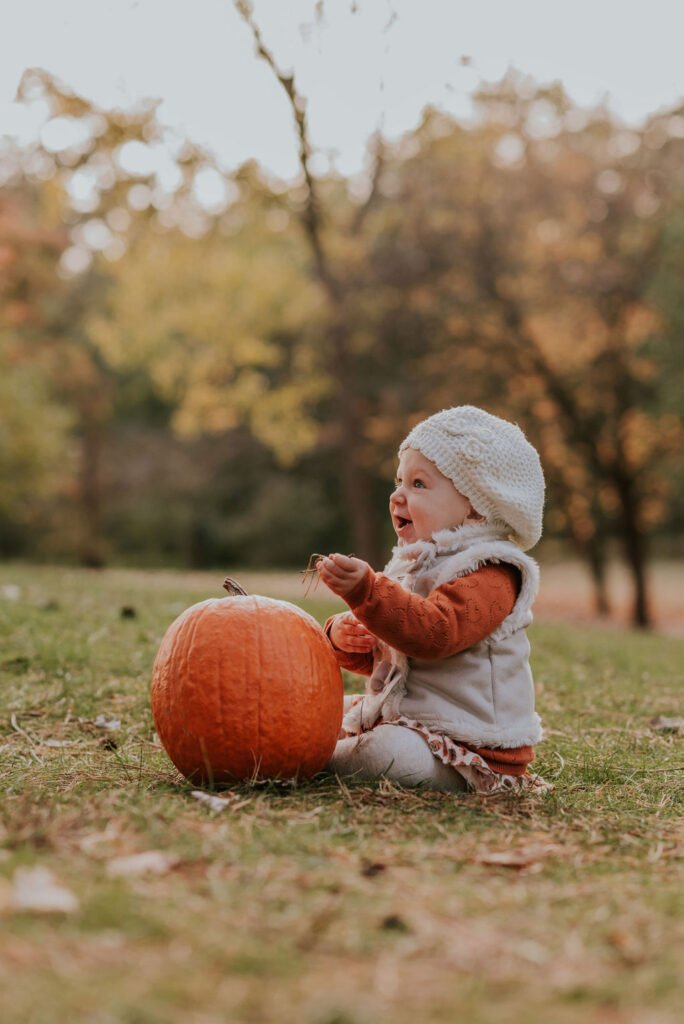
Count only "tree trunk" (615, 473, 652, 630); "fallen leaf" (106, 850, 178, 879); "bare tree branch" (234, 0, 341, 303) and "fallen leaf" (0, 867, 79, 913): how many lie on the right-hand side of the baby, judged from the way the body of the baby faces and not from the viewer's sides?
2

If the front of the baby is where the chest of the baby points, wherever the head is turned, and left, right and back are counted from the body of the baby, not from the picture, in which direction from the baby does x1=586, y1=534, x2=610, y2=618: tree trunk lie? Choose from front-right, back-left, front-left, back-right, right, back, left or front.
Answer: right

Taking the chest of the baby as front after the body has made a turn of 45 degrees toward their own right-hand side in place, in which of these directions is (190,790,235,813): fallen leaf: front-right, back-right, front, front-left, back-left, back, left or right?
left

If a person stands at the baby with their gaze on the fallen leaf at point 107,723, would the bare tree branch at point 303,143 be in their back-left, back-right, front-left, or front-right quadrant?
front-right

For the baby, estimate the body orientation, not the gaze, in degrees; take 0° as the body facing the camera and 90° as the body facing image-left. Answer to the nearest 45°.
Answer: approximately 90°

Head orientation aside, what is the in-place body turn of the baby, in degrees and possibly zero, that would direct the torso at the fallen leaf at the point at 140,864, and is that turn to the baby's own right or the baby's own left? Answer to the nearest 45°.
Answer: approximately 45° to the baby's own left

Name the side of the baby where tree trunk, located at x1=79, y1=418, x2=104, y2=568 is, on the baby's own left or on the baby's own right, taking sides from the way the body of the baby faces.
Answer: on the baby's own right

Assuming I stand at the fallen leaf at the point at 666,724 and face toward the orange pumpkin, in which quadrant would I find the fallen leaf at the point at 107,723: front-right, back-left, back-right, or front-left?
front-right

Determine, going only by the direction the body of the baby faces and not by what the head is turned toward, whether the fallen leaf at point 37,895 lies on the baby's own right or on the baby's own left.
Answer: on the baby's own left

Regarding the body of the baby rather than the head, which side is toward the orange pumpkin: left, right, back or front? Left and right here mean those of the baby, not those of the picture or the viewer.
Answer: front

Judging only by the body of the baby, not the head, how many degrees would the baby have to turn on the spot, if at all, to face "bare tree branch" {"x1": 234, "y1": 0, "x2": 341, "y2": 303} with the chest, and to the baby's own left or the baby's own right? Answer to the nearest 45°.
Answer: approximately 90° to the baby's own right

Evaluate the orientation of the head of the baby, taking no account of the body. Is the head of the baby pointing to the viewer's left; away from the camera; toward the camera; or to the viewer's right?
to the viewer's left

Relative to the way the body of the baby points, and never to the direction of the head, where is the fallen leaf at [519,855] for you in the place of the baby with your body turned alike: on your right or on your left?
on your left

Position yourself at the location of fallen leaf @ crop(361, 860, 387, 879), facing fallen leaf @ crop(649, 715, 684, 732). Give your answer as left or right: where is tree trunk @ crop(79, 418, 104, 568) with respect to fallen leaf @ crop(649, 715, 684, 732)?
left

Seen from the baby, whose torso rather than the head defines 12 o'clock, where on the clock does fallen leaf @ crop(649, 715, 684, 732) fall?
The fallen leaf is roughly at 4 o'clock from the baby.

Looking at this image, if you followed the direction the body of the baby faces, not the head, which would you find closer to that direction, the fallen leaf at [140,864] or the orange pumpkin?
the orange pumpkin
